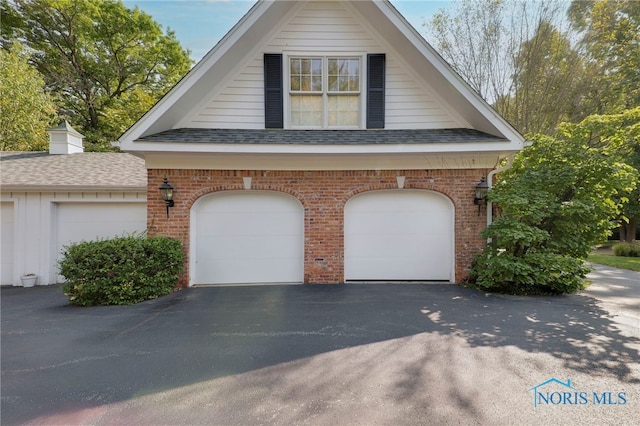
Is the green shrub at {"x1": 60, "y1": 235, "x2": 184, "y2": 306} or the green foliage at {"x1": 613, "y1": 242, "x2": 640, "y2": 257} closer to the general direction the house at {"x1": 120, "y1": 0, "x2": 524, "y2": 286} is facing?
the green shrub

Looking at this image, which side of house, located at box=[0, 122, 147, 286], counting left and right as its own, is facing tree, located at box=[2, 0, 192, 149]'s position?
back

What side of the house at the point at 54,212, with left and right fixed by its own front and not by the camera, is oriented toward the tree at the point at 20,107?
back

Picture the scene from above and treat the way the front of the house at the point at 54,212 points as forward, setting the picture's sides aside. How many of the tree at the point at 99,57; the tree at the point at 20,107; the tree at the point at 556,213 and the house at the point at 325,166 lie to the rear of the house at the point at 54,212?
2

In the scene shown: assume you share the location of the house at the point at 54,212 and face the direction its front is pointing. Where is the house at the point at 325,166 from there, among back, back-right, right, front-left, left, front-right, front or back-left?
front-left

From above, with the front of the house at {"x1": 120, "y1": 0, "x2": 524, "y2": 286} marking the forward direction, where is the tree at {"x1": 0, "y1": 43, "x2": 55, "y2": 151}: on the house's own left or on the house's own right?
on the house's own right

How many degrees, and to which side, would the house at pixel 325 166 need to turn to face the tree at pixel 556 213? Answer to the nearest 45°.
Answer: approximately 90° to its left

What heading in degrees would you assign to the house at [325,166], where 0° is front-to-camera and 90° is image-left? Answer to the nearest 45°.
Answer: approximately 0°

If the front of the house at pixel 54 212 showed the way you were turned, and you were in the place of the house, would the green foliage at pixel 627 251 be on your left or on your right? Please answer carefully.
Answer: on your left

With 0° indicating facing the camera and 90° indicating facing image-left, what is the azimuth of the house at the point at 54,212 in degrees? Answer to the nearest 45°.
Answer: approximately 0°

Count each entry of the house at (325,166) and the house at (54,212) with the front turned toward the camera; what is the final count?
2

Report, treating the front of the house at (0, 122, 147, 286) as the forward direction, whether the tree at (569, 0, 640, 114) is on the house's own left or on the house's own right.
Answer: on the house's own left
